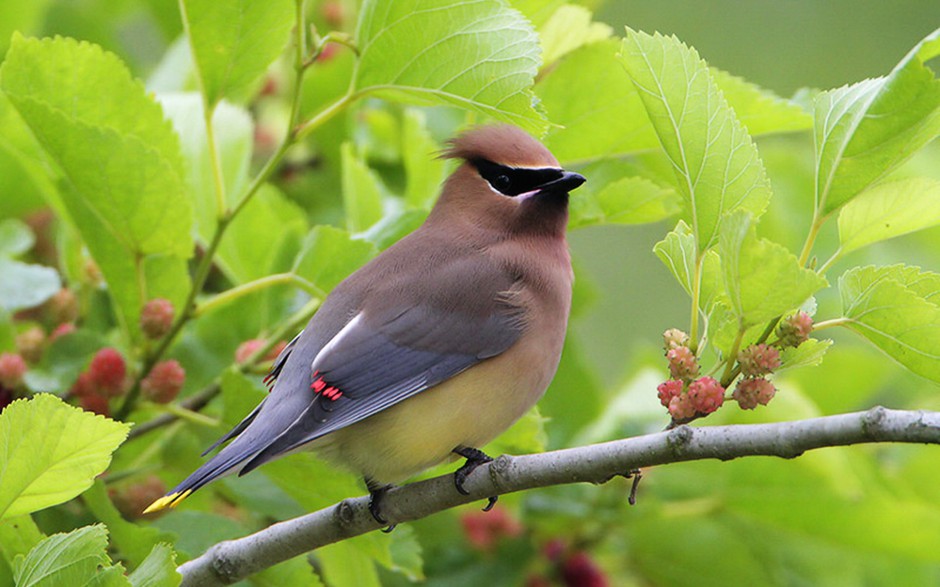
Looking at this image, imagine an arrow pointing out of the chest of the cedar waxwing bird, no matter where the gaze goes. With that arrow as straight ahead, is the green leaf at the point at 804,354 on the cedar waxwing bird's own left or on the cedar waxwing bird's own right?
on the cedar waxwing bird's own right

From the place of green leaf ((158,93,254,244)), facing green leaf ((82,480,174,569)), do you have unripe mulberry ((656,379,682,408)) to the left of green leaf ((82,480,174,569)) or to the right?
left

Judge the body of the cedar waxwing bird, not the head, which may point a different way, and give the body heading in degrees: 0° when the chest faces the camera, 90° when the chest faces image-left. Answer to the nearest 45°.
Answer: approximately 270°

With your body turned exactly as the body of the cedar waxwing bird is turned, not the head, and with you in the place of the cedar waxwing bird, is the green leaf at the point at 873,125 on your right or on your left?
on your right

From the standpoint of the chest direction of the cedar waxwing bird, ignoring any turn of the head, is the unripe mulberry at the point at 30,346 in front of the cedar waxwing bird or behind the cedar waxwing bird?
behind

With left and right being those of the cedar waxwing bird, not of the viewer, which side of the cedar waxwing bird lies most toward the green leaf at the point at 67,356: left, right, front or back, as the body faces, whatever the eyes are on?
back

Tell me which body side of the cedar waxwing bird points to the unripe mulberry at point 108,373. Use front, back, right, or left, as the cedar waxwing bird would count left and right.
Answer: back
